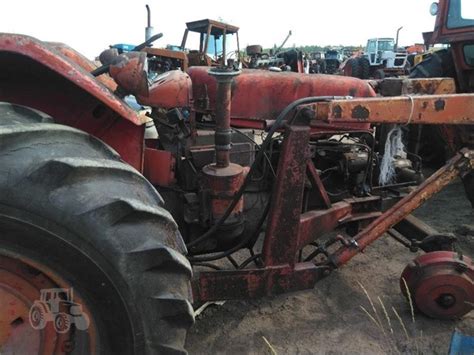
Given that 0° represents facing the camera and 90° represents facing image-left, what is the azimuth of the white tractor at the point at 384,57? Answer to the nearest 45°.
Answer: approximately 315°

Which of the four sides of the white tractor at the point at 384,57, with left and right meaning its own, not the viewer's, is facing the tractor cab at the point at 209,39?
right

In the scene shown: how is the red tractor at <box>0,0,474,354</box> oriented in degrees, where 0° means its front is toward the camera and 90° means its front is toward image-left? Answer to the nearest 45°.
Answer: approximately 270°

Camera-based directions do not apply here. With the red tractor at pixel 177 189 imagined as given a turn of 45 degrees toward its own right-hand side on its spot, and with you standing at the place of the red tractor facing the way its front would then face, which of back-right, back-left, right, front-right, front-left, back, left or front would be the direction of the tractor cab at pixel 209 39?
back-left

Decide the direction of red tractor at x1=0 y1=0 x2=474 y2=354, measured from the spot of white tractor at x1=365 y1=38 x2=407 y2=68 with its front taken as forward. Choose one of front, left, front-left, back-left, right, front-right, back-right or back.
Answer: front-right

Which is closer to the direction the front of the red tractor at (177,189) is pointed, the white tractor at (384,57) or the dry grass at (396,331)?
the dry grass

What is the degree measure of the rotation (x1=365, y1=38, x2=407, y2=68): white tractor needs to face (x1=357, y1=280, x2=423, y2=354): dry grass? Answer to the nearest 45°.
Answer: approximately 45° to its right
